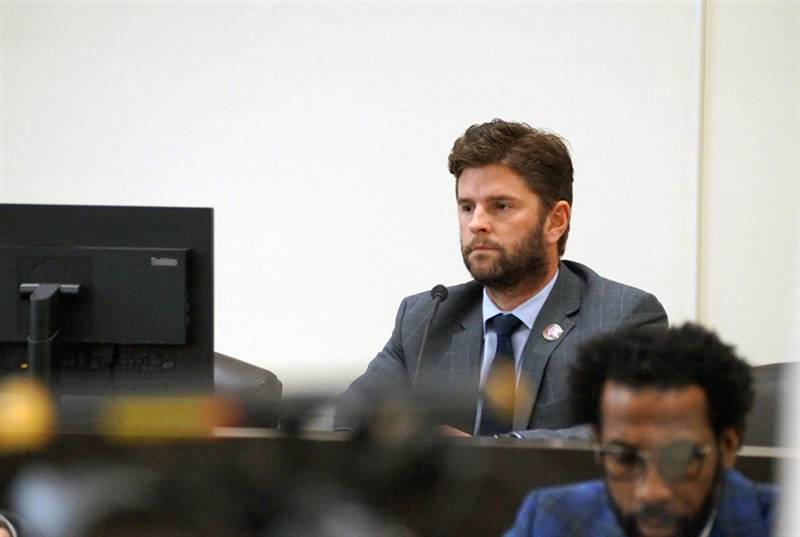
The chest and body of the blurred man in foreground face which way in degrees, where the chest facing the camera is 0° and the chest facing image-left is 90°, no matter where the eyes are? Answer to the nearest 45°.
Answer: approximately 0°

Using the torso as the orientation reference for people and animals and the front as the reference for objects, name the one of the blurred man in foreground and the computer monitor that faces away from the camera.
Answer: the computer monitor

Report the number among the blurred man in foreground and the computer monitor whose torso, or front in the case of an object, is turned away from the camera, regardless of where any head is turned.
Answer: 1

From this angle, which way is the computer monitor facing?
away from the camera

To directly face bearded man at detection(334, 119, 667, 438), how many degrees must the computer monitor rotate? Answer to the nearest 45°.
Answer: approximately 90° to its right

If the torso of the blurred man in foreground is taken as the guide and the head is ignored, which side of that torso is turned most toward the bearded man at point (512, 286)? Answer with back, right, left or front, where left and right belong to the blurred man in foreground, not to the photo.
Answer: back

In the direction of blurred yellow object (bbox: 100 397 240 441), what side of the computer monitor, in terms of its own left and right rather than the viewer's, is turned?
back

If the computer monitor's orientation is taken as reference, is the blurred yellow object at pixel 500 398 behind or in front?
behind

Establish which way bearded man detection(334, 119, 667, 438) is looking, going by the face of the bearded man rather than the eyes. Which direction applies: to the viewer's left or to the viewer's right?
to the viewer's left

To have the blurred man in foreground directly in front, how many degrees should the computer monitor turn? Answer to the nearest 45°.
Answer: approximately 135° to its right
